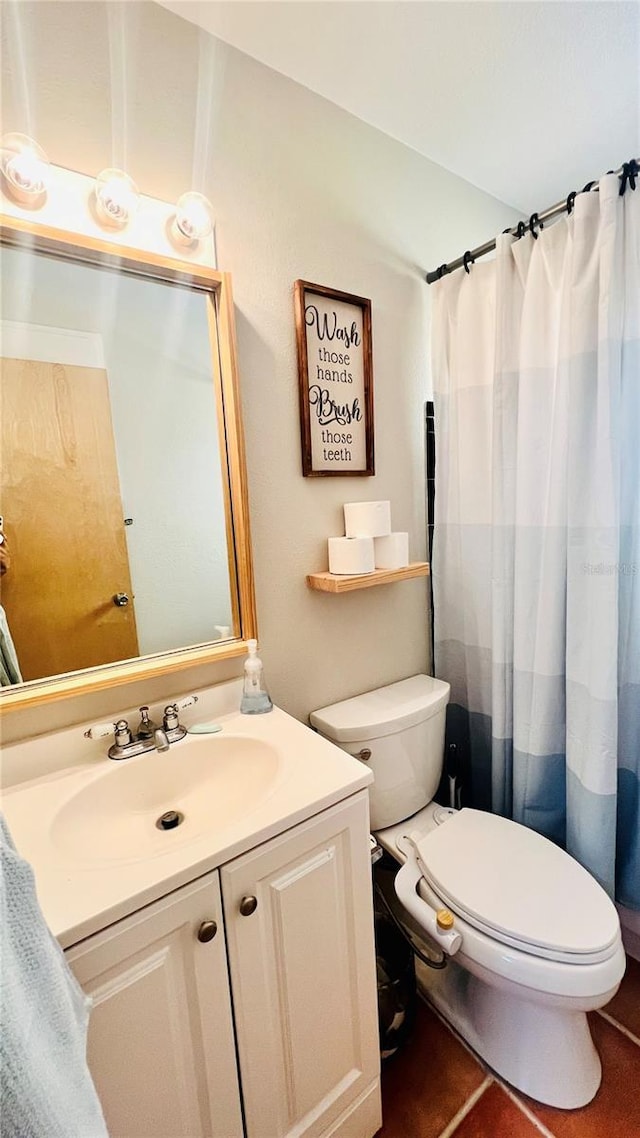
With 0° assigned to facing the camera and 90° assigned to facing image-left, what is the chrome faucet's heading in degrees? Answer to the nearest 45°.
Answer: approximately 315°

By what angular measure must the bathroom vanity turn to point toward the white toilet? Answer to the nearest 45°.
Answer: approximately 45° to its left

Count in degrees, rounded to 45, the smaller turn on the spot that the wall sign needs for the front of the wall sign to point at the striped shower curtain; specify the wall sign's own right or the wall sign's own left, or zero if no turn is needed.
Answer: approximately 45° to the wall sign's own left

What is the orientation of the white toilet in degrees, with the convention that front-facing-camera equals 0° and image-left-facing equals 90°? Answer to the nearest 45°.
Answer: approximately 315°

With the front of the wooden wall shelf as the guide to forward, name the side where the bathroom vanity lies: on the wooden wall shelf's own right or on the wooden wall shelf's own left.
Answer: on the wooden wall shelf's own right

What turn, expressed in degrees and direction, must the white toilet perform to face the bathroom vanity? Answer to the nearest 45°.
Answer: approximately 90° to its right
